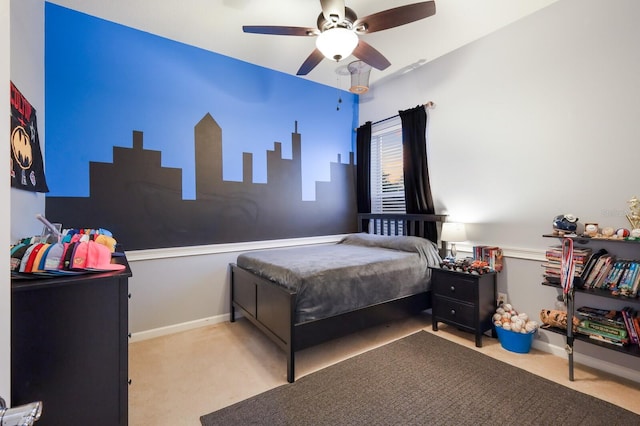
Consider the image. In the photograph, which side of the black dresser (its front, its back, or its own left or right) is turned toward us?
right

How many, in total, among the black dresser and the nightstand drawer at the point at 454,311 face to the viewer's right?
1

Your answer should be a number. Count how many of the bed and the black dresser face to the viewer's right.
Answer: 1

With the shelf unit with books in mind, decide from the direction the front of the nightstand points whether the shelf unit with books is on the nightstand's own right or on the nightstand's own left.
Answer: on the nightstand's own left

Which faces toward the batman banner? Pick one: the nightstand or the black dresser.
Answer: the nightstand

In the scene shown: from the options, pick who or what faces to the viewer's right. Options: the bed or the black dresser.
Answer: the black dresser

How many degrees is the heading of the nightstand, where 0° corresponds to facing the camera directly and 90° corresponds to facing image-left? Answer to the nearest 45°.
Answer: approximately 45°

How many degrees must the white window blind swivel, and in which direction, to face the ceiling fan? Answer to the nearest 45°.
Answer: approximately 45° to its left

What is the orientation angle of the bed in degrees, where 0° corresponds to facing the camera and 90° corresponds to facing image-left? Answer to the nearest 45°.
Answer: approximately 45°

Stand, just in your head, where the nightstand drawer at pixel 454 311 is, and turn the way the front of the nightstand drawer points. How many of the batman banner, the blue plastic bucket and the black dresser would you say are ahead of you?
2
